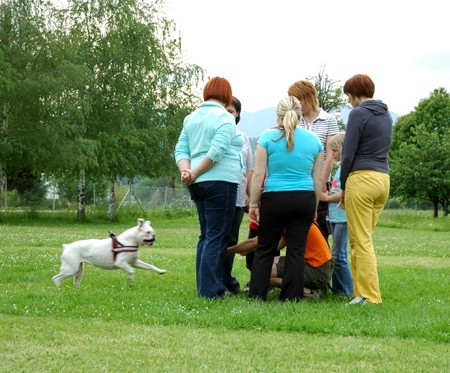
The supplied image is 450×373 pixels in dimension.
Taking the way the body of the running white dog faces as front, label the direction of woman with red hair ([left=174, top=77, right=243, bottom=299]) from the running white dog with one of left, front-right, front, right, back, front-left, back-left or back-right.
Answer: front-right

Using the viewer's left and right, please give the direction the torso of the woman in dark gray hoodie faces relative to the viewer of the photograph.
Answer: facing away from the viewer and to the left of the viewer

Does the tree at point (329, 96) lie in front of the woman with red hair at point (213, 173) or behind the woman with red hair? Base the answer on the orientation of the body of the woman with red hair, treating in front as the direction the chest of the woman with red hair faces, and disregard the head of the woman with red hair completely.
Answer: in front

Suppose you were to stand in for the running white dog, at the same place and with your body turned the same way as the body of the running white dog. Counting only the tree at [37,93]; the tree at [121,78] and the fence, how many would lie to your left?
3

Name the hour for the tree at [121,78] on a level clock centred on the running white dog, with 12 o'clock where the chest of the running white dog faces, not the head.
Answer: The tree is roughly at 9 o'clock from the running white dog.

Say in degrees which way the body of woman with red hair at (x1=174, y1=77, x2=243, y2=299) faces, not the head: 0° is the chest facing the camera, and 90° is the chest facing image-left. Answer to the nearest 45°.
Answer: approximately 225°

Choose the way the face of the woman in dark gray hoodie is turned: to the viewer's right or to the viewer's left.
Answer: to the viewer's left

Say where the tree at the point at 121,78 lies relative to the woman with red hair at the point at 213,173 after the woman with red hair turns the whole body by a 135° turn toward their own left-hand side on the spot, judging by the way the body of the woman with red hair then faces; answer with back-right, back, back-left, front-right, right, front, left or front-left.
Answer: right

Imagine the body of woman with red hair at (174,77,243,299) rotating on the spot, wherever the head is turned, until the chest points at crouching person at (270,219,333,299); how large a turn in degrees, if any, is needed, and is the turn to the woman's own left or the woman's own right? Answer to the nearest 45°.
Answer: approximately 45° to the woman's own right

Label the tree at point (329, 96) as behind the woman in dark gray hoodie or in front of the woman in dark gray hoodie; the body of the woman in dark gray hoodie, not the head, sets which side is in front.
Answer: in front

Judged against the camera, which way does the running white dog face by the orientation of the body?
to the viewer's right
